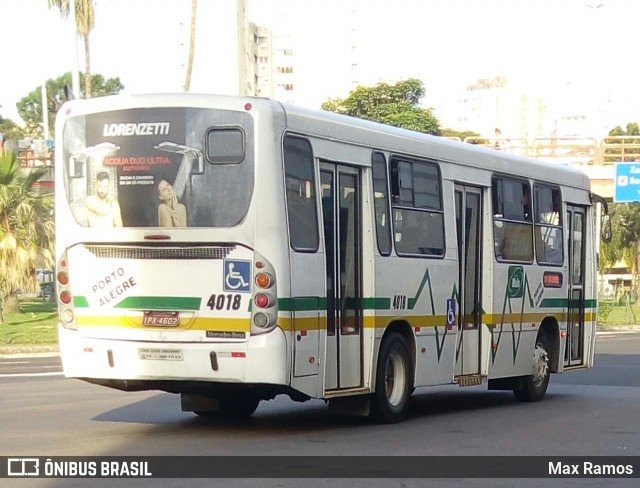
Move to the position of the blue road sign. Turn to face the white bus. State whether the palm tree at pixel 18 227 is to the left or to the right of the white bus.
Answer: right

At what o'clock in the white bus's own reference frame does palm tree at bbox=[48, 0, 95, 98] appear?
The palm tree is roughly at 10 o'clock from the white bus.

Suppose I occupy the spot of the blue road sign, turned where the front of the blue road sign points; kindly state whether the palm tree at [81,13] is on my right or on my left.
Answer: on my right

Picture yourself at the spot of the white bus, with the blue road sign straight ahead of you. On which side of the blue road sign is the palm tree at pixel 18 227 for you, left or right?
left

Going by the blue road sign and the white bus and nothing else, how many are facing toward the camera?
1

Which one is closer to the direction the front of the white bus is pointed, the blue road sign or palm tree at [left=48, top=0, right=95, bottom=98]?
the blue road sign

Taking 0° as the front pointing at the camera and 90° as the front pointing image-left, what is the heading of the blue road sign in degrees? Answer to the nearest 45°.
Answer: approximately 0°

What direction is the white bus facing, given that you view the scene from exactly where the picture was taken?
facing away from the viewer and to the right of the viewer

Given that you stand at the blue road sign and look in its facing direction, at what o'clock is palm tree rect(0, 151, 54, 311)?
The palm tree is roughly at 2 o'clock from the blue road sign.

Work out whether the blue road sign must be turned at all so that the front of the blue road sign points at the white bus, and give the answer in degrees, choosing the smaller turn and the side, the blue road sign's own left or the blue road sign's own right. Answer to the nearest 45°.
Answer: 0° — it already faces it
